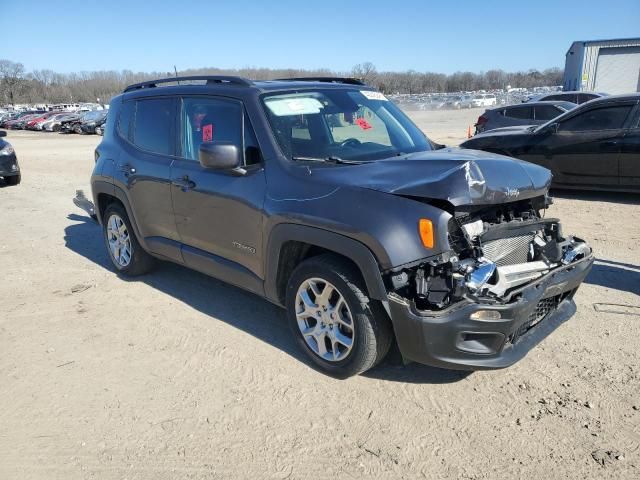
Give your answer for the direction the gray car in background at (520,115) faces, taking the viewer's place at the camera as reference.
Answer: facing to the right of the viewer

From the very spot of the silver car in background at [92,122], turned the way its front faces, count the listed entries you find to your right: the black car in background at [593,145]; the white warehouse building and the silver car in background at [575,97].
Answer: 0

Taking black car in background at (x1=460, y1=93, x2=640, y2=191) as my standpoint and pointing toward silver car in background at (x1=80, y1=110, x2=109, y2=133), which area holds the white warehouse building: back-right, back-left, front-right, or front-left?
front-right

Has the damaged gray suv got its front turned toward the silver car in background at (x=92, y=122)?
no

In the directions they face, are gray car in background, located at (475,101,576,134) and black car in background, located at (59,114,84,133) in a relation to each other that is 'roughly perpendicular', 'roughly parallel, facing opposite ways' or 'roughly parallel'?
roughly perpendicular

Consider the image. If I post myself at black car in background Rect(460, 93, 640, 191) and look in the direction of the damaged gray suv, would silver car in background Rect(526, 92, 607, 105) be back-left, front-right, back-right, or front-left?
back-right

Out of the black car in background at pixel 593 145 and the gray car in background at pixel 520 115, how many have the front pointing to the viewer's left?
1

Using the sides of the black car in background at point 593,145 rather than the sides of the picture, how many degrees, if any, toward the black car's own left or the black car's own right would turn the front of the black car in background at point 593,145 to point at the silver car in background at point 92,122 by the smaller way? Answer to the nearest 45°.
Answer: approximately 45° to the black car's own right

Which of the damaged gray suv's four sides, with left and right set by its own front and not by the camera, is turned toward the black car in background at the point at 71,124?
back

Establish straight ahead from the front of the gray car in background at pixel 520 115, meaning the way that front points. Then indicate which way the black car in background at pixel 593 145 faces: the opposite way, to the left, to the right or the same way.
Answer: the opposite way

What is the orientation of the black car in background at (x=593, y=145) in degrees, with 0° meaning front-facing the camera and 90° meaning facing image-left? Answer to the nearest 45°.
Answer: approximately 90°

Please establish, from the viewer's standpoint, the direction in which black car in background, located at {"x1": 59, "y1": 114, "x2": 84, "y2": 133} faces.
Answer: facing the viewer and to the left of the viewer

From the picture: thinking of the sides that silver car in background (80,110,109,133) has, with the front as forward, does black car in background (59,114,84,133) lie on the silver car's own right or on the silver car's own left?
on the silver car's own right

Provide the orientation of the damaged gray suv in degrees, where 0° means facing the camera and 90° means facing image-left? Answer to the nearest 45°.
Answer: approximately 315°

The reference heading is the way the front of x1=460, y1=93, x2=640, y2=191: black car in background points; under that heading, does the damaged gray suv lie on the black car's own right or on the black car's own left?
on the black car's own left

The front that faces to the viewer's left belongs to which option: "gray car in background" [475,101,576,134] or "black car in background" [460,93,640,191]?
"black car in background" [460,93,640,191]

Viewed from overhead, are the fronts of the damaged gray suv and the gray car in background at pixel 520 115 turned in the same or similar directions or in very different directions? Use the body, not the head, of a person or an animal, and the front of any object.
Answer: same or similar directions

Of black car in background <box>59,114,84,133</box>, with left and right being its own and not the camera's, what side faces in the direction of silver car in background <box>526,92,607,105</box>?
left

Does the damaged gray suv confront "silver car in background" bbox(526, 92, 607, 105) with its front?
no

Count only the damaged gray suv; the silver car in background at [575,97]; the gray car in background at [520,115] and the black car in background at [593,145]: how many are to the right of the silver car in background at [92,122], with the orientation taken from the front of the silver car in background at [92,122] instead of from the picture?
0
